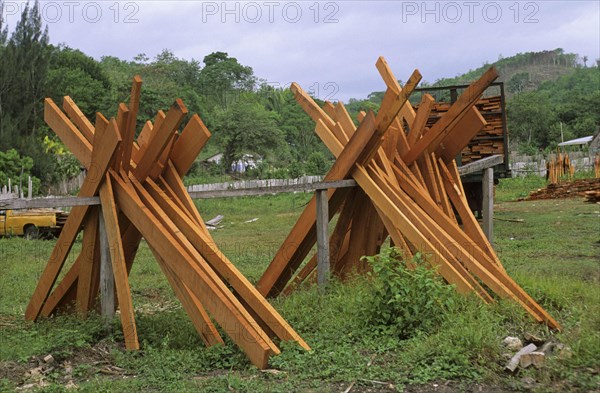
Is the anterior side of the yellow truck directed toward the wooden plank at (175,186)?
no

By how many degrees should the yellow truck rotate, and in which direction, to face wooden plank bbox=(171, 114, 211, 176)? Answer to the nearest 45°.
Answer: approximately 90° to its left

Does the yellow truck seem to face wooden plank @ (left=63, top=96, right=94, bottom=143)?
no

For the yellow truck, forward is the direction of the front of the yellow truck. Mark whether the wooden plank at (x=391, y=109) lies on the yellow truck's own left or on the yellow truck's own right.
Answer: on the yellow truck's own left

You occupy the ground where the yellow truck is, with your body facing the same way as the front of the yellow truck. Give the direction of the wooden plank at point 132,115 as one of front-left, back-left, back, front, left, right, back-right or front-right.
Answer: left

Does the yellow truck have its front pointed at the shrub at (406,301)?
no
